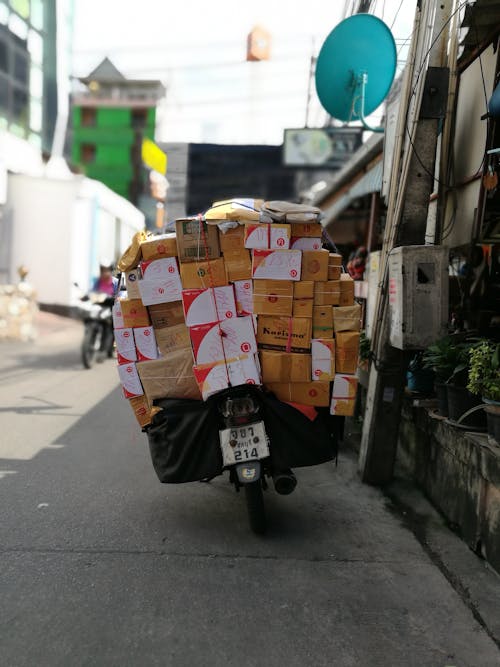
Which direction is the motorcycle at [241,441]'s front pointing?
away from the camera

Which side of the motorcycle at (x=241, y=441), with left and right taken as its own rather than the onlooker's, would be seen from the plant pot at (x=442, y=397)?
right

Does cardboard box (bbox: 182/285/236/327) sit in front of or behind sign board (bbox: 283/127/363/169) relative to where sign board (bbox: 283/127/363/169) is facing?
in front

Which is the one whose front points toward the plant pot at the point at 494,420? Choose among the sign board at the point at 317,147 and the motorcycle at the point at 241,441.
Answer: the sign board

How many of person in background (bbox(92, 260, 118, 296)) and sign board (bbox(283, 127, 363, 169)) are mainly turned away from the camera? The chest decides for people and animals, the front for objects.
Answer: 0

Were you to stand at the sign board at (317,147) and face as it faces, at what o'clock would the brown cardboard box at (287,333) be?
The brown cardboard box is roughly at 12 o'clock from the sign board.

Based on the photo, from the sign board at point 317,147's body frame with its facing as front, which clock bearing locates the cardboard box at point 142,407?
The cardboard box is roughly at 12 o'clock from the sign board.

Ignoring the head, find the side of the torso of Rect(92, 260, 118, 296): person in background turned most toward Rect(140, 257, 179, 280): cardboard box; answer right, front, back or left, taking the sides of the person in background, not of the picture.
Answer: front

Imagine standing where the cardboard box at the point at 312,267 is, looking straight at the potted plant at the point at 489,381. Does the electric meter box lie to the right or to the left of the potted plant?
left

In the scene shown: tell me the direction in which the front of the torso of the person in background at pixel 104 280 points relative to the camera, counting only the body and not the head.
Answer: toward the camera

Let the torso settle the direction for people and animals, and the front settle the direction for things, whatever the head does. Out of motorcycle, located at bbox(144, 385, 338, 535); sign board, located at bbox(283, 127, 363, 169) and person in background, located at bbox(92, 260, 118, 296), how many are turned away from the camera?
1

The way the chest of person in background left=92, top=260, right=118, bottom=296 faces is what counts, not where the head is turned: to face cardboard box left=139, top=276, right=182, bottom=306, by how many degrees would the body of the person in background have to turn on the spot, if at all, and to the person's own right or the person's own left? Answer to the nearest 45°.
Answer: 0° — they already face it

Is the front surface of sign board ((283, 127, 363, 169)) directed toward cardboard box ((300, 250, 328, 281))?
yes

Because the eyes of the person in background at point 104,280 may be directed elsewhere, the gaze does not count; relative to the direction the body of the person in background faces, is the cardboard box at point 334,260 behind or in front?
in front

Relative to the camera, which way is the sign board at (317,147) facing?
toward the camera

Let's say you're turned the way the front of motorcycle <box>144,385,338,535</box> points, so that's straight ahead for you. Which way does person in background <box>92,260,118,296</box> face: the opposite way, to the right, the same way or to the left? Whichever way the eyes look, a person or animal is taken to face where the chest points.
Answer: the opposite way
